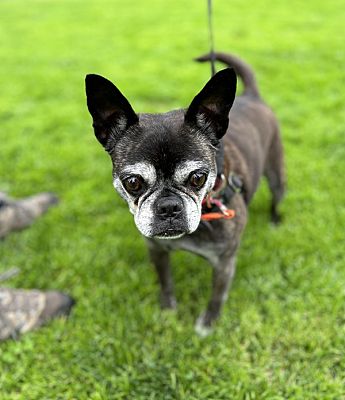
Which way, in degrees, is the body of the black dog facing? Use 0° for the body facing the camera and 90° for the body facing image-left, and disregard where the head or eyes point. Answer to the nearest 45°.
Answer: approximately 45°
